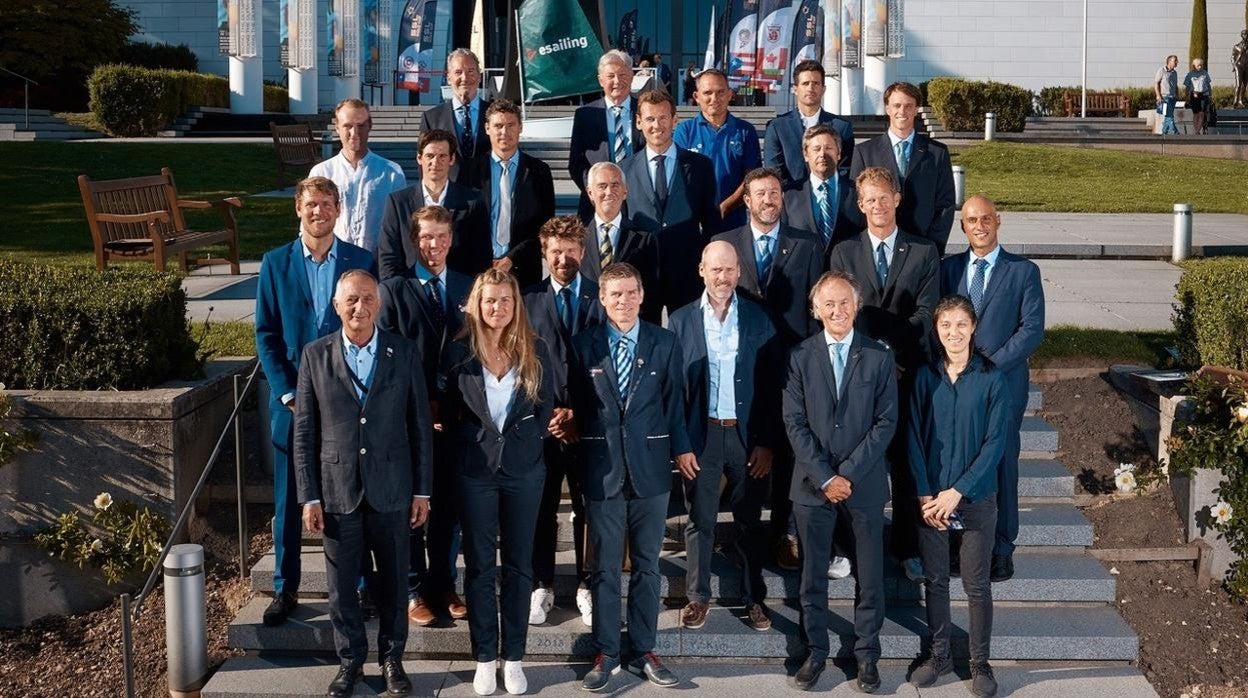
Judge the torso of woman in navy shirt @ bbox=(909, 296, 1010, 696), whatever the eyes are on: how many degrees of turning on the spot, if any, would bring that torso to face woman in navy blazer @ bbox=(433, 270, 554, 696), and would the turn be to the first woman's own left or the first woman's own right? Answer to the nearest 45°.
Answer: approximately 90° to the first woman's own right

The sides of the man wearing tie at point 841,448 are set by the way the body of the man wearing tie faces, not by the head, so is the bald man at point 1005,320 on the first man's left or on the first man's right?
on the first man's left

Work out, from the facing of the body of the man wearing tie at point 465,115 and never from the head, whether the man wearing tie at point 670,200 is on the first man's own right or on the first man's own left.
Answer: on the first man's own left

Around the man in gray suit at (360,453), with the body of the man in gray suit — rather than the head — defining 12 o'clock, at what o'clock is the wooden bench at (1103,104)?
The wooden bench is roughly at 7 o'clock from the man in gray suit.

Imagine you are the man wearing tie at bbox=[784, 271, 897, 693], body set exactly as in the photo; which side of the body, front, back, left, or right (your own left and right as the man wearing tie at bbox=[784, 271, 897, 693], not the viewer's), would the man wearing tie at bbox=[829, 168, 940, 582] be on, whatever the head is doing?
back

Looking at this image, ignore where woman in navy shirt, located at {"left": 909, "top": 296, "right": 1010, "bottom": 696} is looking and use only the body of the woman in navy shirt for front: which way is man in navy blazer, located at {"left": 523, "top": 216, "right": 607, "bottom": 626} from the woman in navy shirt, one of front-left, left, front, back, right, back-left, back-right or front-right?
right

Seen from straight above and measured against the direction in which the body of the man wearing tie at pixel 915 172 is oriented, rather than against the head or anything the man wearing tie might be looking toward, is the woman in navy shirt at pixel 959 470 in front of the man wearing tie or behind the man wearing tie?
in front

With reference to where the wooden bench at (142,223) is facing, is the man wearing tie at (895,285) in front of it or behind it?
in front

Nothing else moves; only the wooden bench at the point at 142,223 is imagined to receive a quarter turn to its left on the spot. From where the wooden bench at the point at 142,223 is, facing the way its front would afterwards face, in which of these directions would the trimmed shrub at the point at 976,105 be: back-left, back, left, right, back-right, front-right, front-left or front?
front

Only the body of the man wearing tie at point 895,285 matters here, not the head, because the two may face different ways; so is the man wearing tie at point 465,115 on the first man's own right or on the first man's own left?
on the first man's own right
